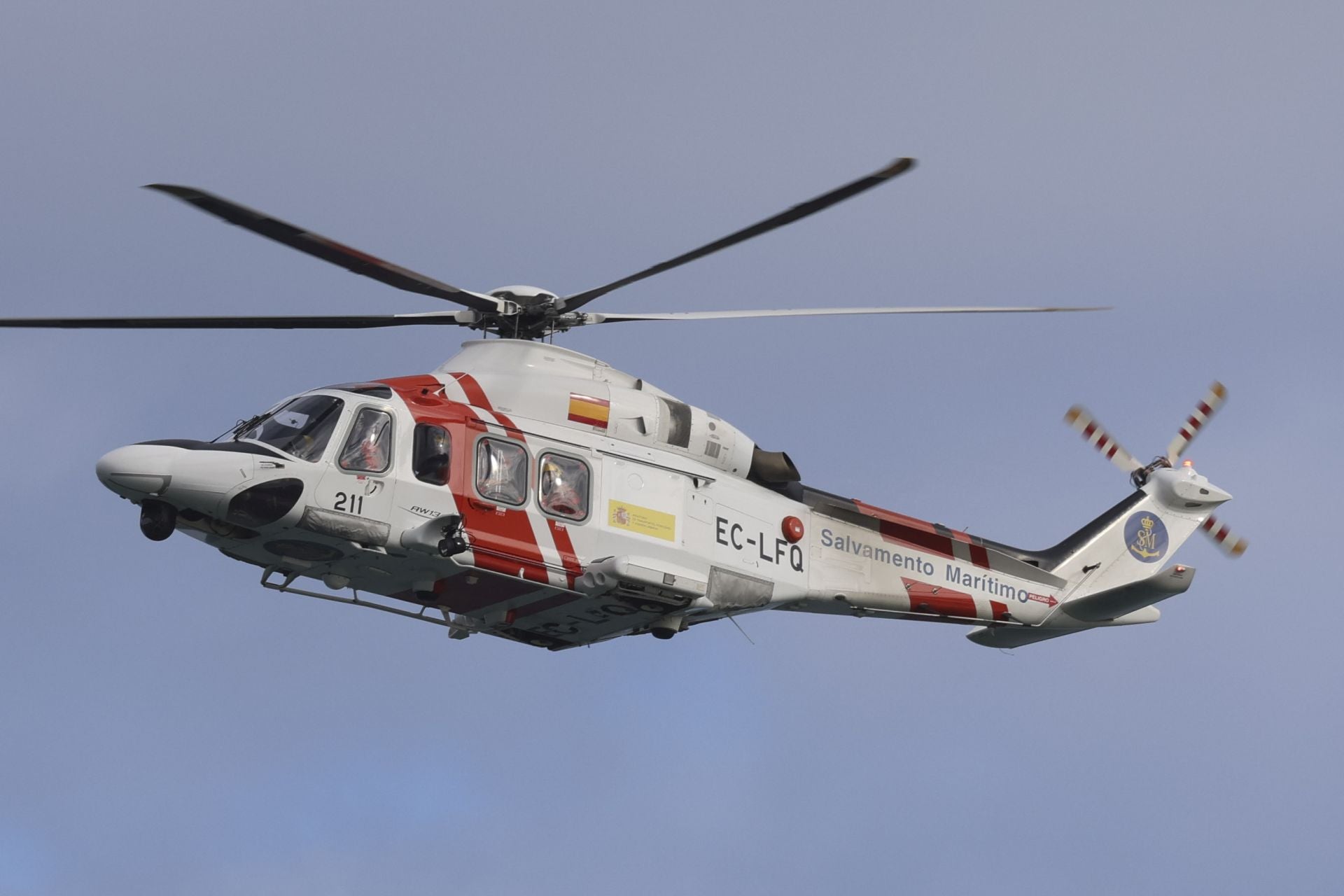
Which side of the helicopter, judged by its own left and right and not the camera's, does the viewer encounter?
left
